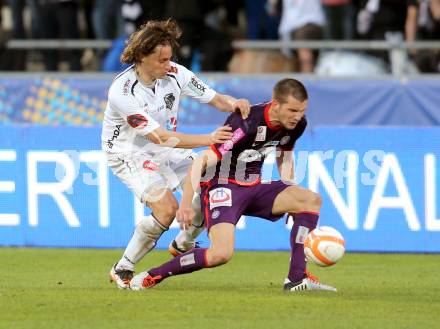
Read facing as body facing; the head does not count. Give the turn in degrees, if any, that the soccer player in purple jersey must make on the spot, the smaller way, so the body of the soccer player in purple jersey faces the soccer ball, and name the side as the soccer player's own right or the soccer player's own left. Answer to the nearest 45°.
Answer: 0° — they already face it

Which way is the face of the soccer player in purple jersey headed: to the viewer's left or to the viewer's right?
to the viewer's right

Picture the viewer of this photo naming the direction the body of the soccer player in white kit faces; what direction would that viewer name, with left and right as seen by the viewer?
facing the viewer and to the right of the viewer

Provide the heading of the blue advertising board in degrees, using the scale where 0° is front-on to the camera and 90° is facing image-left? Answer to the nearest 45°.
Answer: approximately 0°

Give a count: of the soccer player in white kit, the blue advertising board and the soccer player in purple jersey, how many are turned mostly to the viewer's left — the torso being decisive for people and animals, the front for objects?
0

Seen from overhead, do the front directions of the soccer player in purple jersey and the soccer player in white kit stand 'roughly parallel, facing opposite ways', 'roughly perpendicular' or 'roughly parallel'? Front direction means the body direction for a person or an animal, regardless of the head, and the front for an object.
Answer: roughly parallel

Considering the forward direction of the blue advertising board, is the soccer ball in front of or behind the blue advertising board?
in front

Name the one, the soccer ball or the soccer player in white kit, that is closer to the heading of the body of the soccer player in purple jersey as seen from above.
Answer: the soccer ball

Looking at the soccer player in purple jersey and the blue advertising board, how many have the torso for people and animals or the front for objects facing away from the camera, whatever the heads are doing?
0
